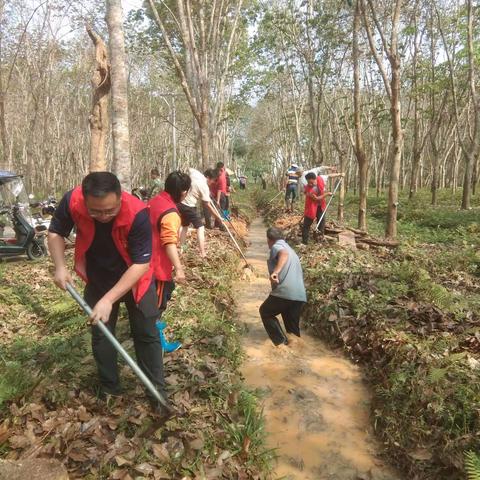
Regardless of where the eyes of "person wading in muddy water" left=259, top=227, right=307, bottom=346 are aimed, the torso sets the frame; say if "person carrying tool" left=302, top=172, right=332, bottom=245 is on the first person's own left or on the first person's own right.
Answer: on the first person's own right

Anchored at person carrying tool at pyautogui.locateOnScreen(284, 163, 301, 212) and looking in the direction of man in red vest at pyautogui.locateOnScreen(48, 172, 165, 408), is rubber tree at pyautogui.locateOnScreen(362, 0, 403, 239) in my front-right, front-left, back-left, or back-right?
front-left

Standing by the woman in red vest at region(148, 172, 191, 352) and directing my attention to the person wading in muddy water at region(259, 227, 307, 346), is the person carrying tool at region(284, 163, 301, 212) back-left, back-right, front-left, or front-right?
front-left

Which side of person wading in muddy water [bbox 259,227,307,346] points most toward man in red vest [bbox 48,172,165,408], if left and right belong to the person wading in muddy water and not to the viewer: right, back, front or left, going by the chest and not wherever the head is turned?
left

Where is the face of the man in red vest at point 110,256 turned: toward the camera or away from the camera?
toward the camera

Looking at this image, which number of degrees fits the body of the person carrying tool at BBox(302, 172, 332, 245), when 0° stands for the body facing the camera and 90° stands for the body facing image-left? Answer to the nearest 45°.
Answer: approximately 45°

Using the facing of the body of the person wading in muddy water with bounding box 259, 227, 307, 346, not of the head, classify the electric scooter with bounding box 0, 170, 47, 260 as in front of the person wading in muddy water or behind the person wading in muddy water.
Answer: in front

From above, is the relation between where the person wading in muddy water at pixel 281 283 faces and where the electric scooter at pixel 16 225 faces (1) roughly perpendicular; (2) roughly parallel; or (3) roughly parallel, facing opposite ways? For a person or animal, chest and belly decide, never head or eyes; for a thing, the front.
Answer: roughly perpendicular
